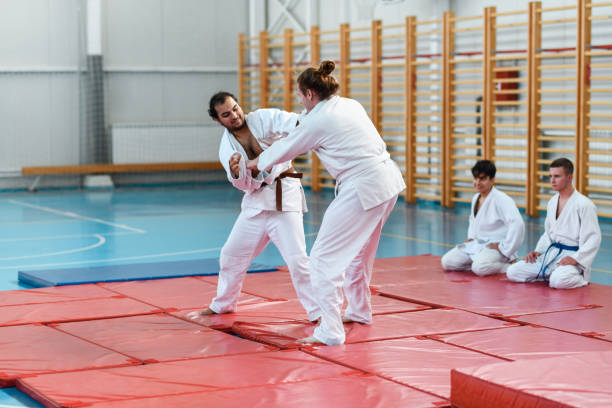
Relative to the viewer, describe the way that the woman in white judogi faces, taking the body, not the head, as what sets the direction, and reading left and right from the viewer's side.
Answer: facing away from the viewer and to the left of the viewer

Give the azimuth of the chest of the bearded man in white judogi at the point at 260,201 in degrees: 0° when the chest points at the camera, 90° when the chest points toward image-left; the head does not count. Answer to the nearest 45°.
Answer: approximately 0°

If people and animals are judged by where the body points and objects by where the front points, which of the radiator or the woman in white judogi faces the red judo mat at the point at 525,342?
the radiator

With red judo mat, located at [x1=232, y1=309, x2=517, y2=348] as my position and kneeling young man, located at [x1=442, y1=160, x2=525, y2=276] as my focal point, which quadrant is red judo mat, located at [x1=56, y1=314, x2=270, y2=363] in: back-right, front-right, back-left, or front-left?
back-left

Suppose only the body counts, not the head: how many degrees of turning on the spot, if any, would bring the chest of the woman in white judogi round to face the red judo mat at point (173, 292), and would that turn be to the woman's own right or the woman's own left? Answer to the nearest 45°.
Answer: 0° — they already face it

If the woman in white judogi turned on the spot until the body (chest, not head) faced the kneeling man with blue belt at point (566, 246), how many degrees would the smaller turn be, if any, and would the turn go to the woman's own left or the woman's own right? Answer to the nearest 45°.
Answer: approximately 90° to the woman's own right

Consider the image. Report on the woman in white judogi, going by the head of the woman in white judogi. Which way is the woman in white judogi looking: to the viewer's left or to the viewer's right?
to the viewer's left

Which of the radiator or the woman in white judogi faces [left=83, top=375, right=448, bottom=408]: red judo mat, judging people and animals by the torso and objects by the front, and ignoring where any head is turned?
the radiator
